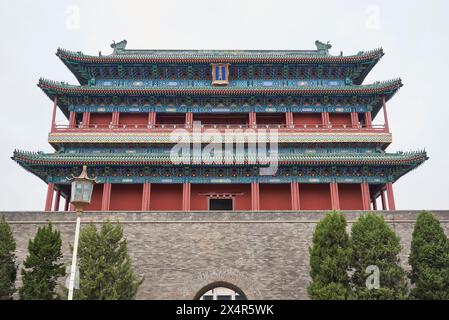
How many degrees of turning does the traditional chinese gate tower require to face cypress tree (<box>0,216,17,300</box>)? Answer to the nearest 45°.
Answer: approximately 45° to its right

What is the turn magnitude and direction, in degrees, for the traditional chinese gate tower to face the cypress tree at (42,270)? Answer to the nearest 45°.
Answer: approximately 45° to its right

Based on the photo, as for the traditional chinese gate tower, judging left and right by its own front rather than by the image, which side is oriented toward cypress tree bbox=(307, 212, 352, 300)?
front

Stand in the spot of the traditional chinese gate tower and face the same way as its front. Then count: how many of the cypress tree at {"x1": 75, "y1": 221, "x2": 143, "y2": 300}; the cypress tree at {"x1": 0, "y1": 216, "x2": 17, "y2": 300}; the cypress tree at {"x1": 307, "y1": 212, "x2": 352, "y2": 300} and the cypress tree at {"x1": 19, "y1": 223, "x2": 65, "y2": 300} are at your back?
0

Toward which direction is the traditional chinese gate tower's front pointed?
toward the camera

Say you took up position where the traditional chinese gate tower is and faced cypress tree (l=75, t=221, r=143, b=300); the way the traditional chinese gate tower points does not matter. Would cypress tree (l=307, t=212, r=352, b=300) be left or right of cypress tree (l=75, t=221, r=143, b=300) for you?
left

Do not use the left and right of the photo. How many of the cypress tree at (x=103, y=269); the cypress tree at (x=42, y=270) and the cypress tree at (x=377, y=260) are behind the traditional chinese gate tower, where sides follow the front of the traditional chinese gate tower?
0

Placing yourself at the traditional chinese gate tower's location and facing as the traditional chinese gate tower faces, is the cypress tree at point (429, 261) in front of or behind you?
in front
